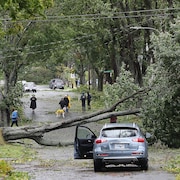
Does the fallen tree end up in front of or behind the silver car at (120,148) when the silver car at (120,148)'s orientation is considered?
in front

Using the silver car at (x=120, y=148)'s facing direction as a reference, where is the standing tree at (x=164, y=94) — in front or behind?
in front

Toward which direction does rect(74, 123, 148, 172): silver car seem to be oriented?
away from the camera
